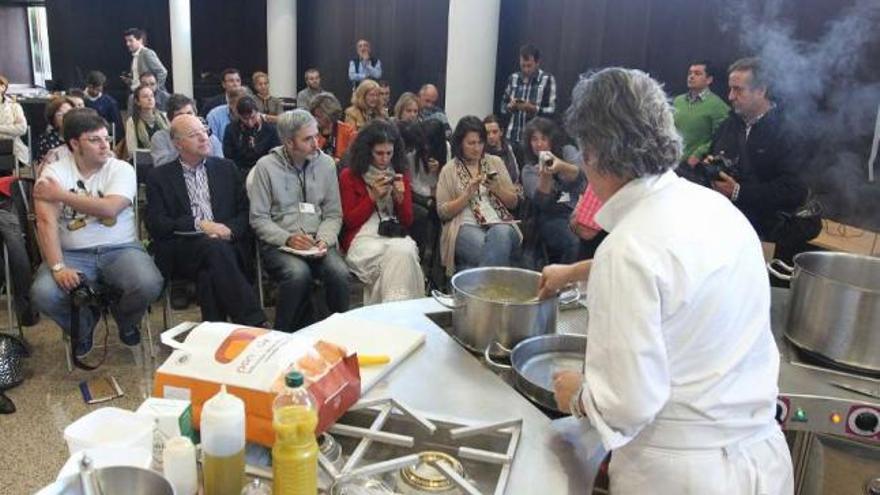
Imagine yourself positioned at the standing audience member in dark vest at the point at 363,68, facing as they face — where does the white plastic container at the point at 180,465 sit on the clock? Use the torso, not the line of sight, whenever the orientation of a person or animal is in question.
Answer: The white plastic container is roughly at 12 o'clock from the standing audience member in dark vest.

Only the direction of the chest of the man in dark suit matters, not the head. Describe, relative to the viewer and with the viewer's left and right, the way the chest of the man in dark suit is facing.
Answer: facing the viewer and to the right of the viewer

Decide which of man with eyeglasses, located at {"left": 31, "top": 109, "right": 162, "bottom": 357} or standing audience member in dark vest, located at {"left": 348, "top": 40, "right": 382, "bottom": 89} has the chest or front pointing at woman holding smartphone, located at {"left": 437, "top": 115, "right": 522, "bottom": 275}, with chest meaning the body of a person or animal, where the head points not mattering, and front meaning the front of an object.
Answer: the standing audience member in dark vest

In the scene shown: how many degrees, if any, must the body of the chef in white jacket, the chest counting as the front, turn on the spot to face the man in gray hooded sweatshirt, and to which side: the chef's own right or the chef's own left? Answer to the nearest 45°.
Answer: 0° — they already face them

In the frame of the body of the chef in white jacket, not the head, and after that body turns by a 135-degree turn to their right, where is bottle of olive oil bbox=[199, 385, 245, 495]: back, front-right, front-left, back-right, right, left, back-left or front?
back-right

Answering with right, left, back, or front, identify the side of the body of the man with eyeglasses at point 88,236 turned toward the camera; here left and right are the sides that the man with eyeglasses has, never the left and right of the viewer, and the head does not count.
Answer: front

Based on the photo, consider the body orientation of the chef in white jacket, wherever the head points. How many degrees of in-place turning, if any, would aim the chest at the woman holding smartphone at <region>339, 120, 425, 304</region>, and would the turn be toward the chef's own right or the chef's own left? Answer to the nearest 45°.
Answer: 0° — they already face them

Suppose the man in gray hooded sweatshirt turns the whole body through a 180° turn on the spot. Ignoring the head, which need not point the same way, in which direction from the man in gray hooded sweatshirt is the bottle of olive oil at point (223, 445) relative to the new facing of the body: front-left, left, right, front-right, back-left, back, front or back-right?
back-left

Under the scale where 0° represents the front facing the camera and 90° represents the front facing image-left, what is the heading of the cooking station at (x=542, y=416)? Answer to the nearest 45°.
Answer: approximately 0°
